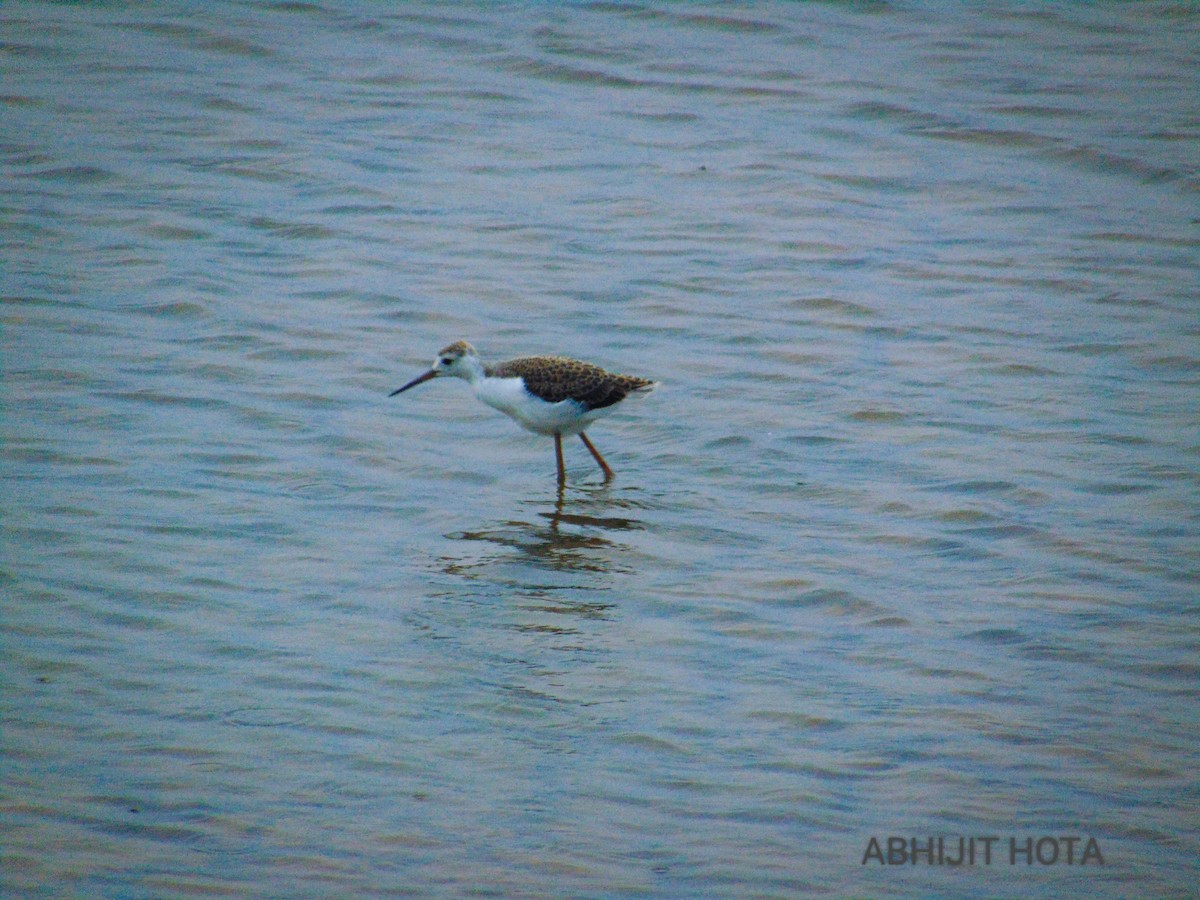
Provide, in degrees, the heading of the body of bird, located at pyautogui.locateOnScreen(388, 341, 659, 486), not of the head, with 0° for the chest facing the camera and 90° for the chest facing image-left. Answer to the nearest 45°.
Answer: approximately 90°
